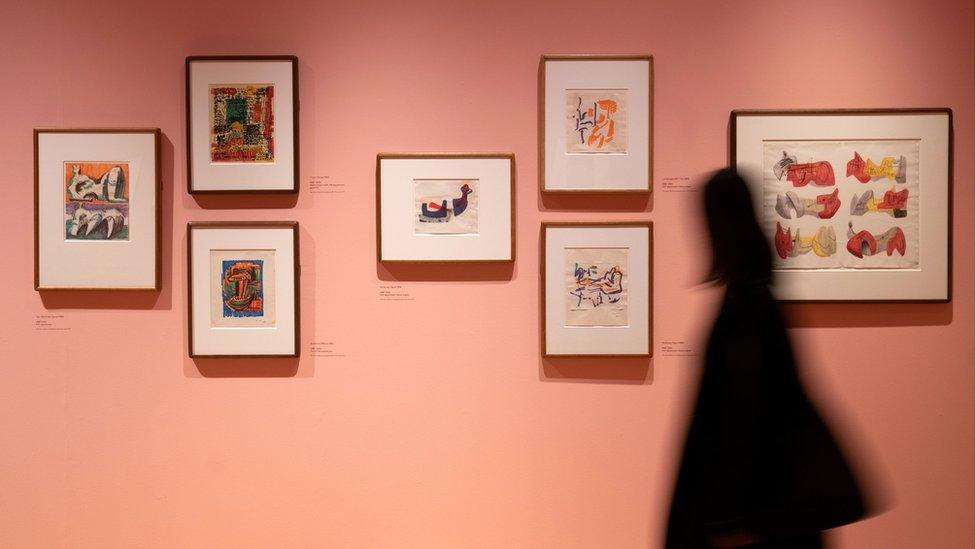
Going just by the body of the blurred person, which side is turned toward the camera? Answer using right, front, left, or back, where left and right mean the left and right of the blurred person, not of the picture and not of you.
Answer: left

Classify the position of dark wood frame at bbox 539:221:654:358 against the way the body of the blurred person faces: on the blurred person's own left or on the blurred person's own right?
on the blurred person's own right

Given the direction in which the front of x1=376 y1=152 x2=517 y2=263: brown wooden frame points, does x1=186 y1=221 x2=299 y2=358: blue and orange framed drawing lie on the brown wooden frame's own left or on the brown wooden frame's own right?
on the brown wooden frame's own right

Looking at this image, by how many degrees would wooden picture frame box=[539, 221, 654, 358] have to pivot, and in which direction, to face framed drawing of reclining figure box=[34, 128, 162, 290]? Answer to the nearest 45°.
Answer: approximately 90° to its right

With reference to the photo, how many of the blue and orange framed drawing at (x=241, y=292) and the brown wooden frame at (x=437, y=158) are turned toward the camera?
2

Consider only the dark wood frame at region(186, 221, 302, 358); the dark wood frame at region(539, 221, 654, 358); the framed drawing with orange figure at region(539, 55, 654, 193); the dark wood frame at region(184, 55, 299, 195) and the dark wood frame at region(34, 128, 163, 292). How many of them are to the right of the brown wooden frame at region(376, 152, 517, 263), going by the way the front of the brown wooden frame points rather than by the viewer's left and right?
3
